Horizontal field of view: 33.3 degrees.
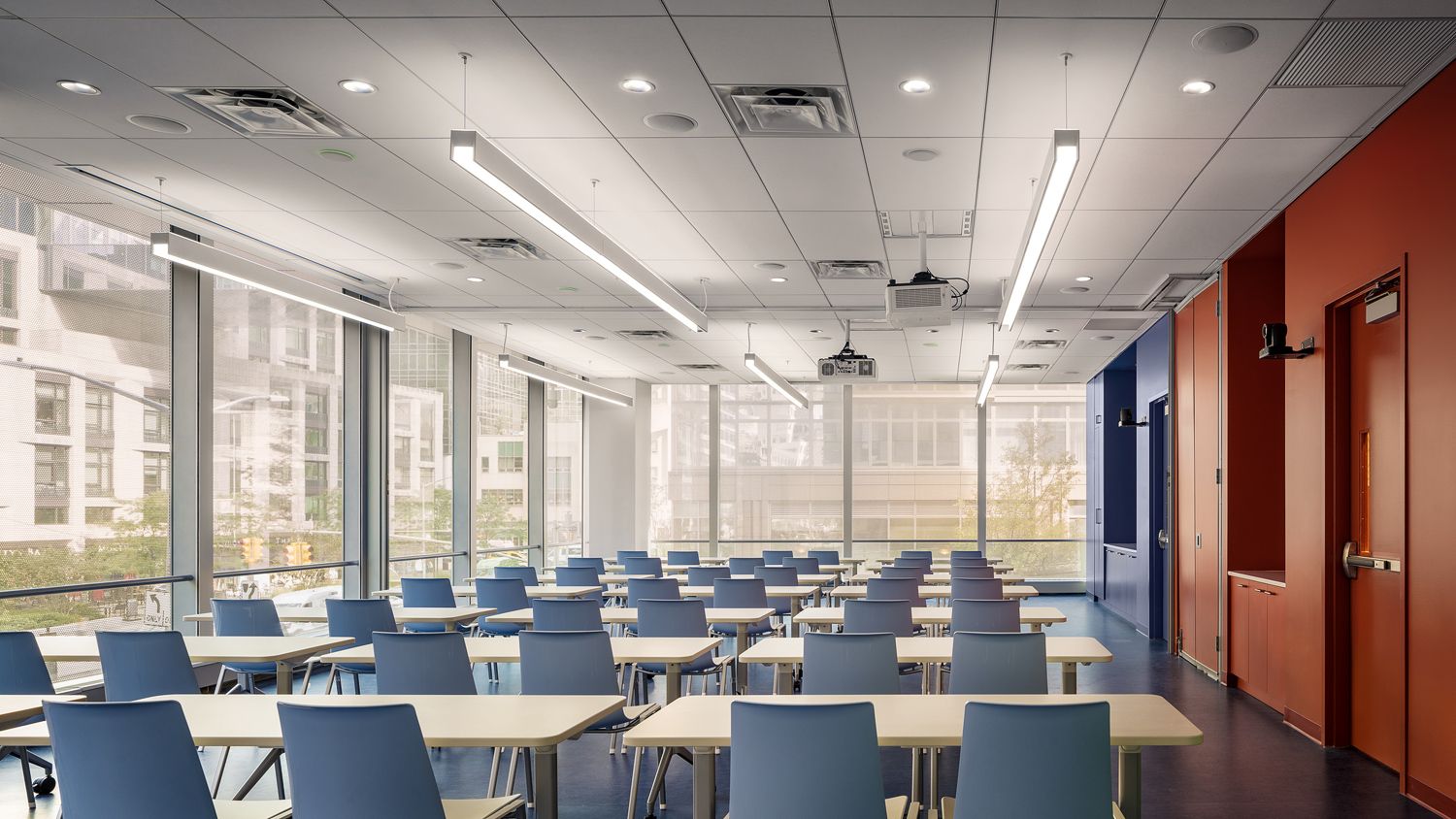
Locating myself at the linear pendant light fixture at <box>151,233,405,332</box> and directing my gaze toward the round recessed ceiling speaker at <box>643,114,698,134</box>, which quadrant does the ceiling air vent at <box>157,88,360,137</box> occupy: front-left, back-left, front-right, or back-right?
front-right

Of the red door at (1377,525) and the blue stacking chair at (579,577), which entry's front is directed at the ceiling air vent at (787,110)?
the red door

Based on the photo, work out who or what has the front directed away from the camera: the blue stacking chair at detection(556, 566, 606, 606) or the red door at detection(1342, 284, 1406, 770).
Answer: the blue stacking chair

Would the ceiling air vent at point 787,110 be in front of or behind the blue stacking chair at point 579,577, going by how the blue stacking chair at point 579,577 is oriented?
behind

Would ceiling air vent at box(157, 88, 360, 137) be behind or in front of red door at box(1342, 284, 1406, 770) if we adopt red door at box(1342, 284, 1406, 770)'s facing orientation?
in front

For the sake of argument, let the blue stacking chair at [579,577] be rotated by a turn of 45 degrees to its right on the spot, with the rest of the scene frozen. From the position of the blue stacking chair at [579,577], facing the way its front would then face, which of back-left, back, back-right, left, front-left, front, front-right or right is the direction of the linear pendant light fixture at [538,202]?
back-right

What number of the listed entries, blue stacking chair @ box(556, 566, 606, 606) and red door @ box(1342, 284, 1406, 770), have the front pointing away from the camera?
1

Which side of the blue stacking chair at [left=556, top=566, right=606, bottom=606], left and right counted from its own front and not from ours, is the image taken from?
back

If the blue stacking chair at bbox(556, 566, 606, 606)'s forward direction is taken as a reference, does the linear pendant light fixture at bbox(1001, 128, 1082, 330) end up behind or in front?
behind

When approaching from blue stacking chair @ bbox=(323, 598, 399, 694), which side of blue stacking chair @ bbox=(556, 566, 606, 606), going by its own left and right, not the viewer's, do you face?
back

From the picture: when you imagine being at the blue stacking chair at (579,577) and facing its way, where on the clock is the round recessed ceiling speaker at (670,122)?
The round recessed ceiling speaker is roughly at 6 o'clock from the blue stacking chair.

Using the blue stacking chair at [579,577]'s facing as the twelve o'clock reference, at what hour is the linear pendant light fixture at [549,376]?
The linear pendant light fixture is roughly at 12 o'clock from the blue stacking chair.

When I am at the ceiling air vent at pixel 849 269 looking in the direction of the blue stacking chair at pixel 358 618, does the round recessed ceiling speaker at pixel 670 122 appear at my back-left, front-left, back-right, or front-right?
front-left

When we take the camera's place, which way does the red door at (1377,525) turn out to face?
facing the viewer and to the left of the viewer
